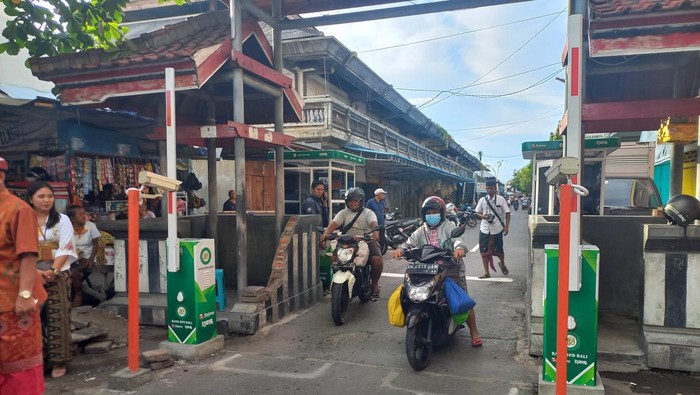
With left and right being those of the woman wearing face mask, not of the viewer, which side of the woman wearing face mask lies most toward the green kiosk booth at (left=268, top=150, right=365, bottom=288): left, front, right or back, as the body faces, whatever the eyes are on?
back

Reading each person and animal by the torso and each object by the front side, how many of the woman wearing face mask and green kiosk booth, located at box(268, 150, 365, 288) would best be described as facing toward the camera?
2

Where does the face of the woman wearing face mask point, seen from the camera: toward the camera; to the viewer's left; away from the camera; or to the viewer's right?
toward the camera

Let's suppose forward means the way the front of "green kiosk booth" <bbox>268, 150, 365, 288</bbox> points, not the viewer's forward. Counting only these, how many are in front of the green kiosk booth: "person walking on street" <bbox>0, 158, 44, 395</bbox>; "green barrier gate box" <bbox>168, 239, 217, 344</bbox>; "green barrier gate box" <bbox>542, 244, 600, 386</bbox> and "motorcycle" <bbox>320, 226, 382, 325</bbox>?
4

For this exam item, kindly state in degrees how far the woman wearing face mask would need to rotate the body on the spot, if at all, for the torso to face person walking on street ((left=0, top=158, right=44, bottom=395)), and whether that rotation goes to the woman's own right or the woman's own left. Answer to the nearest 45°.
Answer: approximately 45° to the woman's own right

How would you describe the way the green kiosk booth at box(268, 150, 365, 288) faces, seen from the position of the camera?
facing the viewer

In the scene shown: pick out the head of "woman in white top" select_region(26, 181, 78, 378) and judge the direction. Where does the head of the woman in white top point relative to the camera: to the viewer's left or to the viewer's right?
to the viewer's right

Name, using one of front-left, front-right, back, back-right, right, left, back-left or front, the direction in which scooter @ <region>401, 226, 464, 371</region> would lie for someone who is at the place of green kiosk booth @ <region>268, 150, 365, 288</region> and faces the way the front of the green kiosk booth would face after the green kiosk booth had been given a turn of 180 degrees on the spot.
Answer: back

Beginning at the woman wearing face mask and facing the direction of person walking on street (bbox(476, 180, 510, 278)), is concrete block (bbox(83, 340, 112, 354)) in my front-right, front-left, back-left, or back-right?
back-left

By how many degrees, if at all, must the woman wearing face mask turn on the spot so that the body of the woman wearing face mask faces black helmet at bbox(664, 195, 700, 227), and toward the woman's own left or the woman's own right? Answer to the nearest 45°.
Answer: approximately 90° to the woman's own left

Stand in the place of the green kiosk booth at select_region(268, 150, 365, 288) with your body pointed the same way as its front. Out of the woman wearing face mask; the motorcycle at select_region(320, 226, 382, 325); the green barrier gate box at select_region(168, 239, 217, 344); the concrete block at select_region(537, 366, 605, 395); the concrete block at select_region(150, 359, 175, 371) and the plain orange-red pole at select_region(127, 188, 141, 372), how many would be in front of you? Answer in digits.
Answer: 6

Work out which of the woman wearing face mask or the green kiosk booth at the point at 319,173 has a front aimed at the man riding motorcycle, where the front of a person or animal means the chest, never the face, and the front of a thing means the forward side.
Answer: the green kiosk booth

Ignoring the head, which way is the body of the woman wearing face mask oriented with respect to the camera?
toward the camera

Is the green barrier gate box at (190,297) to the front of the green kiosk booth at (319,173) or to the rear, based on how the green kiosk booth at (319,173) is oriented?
to the front

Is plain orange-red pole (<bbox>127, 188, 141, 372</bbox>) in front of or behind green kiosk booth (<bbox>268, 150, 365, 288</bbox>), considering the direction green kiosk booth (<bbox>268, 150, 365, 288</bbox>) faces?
in front

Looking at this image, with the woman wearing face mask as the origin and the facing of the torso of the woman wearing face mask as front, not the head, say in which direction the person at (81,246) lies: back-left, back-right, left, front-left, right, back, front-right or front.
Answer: right

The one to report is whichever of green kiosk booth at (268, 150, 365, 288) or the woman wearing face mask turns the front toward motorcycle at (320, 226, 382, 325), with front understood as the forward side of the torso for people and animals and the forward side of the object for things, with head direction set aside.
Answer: the green kiosk booth

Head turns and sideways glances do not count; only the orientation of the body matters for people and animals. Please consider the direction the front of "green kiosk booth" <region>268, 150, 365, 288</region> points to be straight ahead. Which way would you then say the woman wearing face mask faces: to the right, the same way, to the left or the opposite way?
the same way

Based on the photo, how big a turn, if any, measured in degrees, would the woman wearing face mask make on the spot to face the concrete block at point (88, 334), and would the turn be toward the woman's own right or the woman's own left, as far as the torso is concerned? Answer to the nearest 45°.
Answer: approximately 90° to the woman's own right

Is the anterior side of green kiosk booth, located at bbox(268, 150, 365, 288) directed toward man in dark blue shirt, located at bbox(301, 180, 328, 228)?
yes
